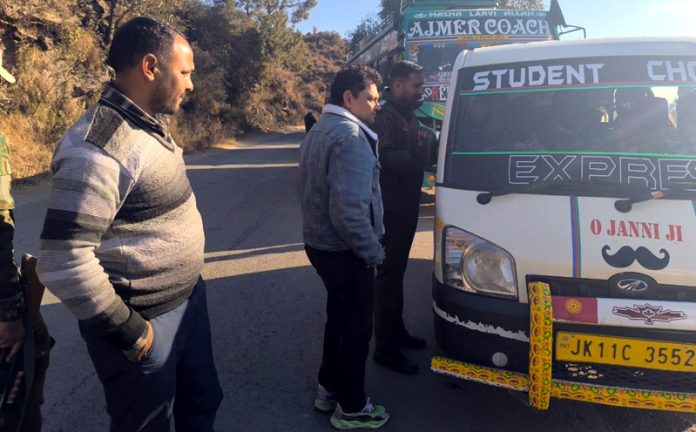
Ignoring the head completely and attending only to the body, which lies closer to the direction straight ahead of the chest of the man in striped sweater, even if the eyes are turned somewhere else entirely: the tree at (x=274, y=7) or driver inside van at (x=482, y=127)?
the driver inside van

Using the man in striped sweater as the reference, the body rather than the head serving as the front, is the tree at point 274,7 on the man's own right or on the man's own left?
on the man's own left

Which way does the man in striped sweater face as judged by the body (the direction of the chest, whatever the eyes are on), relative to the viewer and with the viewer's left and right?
facing to the right of the viewer

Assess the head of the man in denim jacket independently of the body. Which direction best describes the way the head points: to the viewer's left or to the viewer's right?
to the viewer's right

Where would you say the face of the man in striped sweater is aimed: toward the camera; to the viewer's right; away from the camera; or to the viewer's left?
to the viewer's right

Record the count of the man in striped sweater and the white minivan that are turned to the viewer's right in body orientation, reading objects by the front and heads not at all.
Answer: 1

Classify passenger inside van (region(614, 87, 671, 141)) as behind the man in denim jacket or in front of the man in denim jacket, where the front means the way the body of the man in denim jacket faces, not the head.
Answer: in front

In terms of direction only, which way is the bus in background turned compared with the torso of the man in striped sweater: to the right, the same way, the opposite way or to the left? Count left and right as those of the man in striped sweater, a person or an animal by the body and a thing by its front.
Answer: to the right

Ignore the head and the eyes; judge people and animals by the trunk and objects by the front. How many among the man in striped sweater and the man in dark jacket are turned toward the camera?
0

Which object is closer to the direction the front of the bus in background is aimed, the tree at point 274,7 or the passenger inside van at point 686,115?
the passenger inside van

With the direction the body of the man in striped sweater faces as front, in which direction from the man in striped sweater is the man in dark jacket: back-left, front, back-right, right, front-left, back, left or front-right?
front-left

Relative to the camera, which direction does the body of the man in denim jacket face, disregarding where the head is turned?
to the viewer's right
